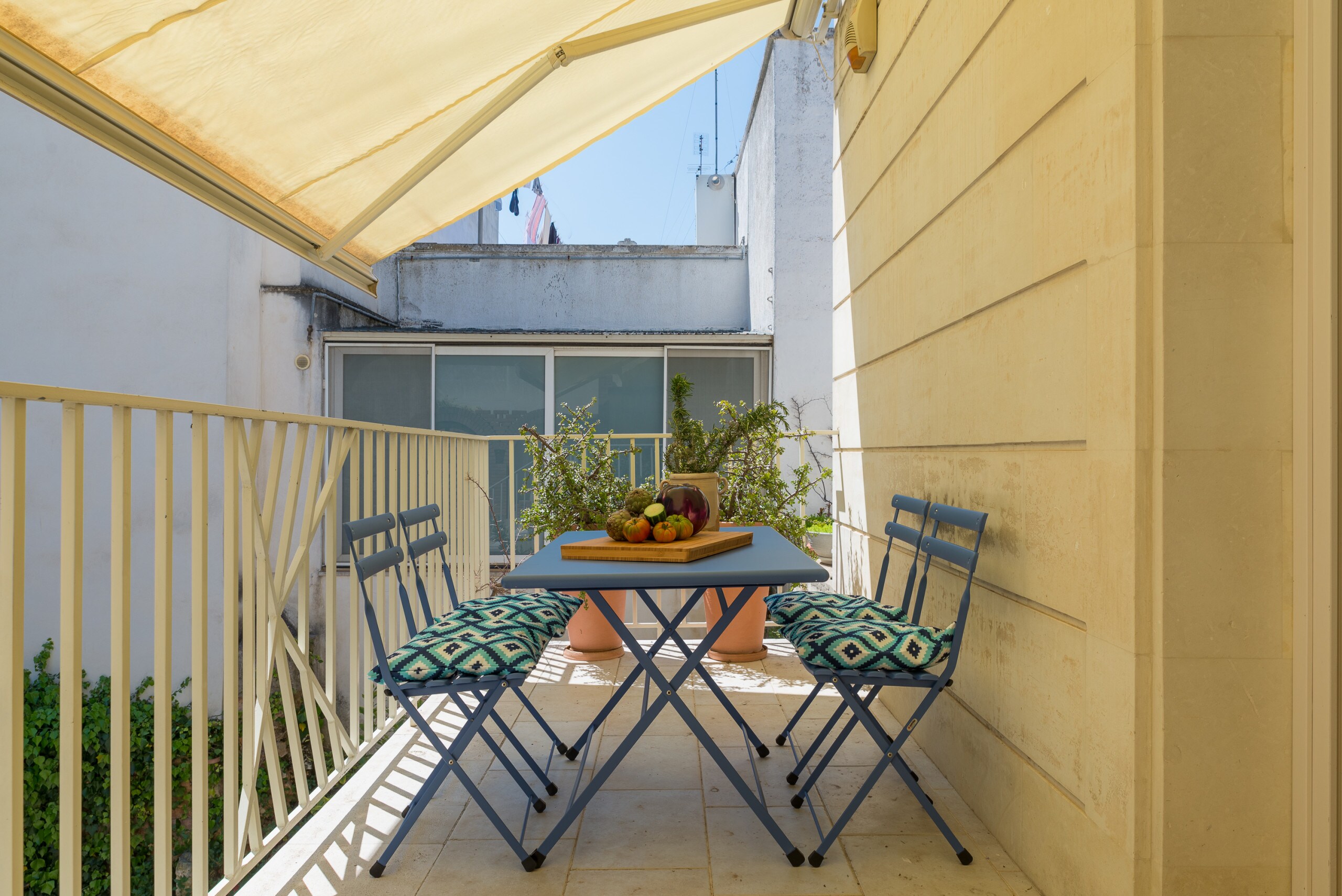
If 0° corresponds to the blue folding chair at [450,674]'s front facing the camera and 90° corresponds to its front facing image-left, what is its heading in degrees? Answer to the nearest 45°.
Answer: approximately 270°

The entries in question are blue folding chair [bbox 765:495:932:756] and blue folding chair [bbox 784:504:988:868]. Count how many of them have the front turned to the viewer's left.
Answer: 2

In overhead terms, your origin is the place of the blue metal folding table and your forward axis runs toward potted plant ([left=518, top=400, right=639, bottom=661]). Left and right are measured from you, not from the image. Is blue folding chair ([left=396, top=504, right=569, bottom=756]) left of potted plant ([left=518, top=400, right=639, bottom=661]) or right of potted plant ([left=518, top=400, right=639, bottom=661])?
left

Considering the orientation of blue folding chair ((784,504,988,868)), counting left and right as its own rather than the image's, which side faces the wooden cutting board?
front

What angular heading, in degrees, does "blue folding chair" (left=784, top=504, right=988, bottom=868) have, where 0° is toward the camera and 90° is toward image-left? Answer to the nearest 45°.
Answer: approximately 90°

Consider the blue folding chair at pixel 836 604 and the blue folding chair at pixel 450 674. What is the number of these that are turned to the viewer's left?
1

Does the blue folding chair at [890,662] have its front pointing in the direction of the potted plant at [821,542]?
no

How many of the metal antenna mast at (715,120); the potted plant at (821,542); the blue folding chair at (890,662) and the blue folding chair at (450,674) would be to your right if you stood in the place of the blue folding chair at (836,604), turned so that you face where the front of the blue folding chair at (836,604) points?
2

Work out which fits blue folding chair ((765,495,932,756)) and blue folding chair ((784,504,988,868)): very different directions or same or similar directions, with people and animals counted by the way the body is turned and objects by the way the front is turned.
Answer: same or similar directions

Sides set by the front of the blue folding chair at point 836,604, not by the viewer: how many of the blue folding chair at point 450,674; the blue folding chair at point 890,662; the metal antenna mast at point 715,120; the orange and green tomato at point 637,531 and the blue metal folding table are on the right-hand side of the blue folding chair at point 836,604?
1

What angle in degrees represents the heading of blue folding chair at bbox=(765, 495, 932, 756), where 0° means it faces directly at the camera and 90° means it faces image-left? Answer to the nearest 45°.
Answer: approximately 90°

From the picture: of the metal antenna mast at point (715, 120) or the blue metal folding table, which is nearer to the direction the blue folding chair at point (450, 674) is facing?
the blue metal folding table

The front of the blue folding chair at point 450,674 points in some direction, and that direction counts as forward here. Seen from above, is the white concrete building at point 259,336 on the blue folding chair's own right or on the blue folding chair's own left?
on the blue folding chair's own left

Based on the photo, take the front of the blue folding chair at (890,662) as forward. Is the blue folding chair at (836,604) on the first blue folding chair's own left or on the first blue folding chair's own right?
on the first blue folding chair's own right

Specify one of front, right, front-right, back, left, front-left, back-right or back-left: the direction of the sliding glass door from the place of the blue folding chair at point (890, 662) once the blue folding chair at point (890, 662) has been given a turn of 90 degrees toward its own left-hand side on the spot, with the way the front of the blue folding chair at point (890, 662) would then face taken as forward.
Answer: back-right

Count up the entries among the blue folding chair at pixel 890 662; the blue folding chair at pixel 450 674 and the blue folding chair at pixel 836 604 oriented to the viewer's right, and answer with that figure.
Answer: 1
